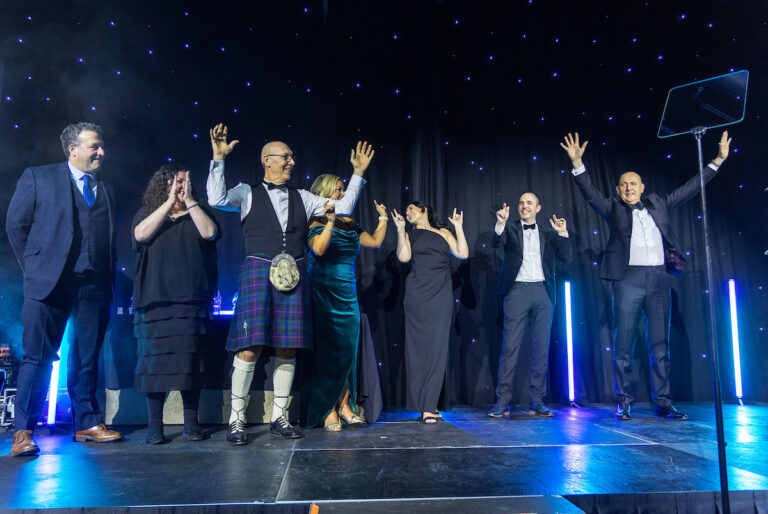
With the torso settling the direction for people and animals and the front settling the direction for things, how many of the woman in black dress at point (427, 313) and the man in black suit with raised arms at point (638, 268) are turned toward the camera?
2

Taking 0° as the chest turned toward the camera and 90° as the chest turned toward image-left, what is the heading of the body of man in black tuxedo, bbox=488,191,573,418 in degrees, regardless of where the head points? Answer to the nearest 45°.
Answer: approximately 0°

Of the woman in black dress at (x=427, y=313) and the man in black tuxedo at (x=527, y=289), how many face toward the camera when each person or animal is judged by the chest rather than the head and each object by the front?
2

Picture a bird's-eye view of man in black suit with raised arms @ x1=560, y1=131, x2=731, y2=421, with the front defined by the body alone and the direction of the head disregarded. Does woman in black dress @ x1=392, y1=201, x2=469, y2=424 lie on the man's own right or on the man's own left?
on the man's own right

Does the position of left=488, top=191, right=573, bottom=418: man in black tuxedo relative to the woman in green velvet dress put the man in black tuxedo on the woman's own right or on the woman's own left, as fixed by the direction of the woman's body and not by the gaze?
on the woman's own left

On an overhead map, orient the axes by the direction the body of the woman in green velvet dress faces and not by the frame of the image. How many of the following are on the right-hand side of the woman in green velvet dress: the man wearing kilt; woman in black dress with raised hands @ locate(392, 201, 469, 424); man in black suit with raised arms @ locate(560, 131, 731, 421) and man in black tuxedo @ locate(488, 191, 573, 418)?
1

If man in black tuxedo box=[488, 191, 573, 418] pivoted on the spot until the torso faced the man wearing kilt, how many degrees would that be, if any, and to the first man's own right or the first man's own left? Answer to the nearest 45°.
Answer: approximately 45° to the first man's own right

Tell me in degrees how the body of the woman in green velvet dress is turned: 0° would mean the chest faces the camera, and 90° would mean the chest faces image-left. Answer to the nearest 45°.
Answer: approximately 315°

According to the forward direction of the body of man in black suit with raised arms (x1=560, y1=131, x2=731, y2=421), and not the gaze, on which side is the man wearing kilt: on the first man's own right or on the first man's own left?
on the first man's own right
